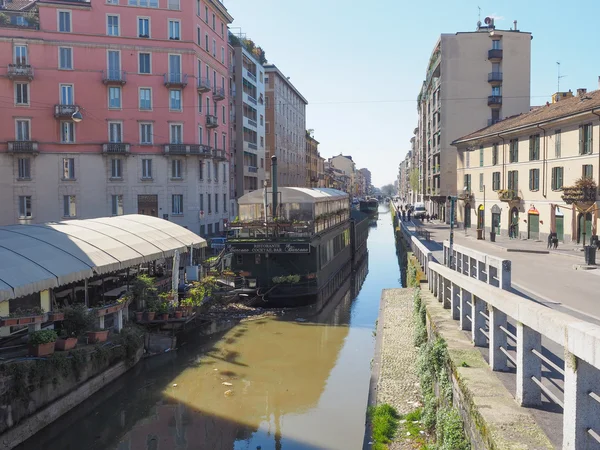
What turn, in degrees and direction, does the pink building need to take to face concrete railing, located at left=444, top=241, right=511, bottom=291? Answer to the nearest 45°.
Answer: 0° — it already faces it

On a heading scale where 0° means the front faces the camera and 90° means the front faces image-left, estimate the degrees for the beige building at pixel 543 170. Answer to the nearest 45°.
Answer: approximately 45°

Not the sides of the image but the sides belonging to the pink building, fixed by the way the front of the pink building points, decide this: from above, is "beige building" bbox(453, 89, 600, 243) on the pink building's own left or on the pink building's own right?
on the pink building's own left

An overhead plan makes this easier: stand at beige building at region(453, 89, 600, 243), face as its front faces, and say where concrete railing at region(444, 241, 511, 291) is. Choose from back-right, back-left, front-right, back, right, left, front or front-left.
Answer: front-left

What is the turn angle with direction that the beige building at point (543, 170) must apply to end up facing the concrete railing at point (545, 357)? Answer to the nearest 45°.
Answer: approximately 45° to its left

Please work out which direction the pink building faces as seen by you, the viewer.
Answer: facing the viewer

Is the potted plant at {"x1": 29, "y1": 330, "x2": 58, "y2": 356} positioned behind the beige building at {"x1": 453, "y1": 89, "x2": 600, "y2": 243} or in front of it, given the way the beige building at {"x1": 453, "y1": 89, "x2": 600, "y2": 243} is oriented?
in front

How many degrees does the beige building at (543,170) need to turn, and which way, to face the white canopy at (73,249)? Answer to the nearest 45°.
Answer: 0° — it already faces it

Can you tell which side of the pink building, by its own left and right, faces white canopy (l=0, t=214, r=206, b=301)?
front

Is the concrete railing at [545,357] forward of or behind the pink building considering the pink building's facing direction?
forward

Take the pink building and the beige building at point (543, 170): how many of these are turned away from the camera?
0

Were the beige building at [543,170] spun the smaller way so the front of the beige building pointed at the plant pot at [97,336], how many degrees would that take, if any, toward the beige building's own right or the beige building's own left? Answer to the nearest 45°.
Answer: approximately 45° to the beige building's own left

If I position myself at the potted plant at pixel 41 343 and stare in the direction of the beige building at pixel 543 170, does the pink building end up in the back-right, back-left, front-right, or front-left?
front-left

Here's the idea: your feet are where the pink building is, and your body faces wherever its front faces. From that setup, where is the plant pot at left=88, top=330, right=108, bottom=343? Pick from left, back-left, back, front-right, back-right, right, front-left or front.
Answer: front

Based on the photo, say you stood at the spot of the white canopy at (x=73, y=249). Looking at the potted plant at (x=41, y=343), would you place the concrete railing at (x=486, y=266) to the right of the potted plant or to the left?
left

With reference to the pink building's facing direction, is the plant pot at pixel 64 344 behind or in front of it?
in front

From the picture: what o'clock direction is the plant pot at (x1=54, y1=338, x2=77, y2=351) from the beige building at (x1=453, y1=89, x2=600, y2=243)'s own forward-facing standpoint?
The plant pot is roughly at 11 o'clock from the beige building.
